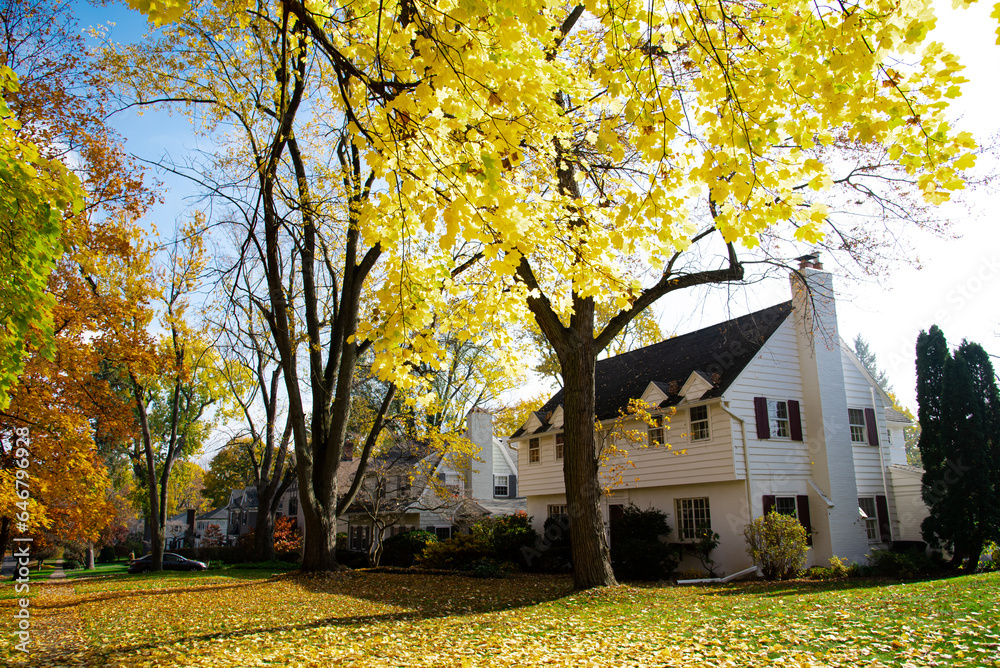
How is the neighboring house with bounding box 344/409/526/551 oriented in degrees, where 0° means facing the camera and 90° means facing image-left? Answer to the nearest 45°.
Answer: approximately 45°

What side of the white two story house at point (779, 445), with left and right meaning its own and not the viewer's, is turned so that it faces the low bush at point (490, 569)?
front

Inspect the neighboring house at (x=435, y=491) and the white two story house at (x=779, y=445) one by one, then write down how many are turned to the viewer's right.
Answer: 0

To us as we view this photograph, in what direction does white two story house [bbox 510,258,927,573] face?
facing the viewer and to the left of the viewer

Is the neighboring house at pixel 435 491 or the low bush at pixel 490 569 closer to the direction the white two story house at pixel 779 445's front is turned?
the low bush

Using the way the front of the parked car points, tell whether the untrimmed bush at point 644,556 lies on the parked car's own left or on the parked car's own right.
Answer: on the parked car's own right

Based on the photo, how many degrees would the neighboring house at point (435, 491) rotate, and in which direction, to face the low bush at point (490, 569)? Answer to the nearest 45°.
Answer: approximately 45° to its left

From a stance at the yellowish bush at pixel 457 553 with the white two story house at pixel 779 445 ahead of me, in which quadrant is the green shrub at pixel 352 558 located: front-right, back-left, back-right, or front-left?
back-left

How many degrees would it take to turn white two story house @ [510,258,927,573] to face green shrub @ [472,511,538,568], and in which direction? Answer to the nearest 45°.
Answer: approximately 45° to its right
